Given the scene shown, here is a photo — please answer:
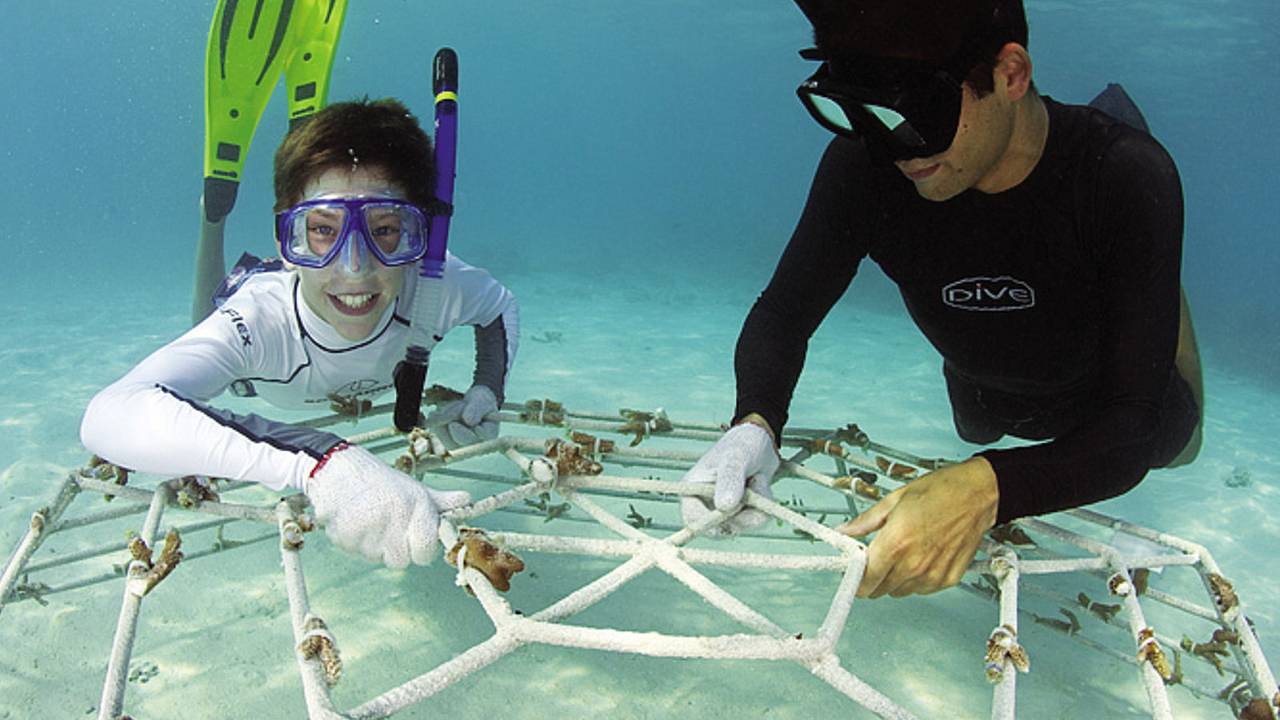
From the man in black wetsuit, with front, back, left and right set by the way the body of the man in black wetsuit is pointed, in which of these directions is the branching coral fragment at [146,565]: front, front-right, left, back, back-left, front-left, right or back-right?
front

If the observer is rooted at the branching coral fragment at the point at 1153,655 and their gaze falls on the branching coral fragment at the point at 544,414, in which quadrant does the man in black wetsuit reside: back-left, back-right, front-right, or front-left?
front-right

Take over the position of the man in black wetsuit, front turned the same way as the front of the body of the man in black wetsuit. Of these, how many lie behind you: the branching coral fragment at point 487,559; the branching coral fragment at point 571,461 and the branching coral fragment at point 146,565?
0

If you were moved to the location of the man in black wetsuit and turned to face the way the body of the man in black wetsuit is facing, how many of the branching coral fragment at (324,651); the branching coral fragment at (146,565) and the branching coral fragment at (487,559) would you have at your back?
0

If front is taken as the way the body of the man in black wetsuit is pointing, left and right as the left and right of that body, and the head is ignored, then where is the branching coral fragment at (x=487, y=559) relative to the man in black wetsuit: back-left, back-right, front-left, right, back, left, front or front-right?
front

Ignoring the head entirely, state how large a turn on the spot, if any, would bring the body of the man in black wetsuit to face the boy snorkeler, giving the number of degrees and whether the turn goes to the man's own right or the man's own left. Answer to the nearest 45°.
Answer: approximately 45° to the man's own right

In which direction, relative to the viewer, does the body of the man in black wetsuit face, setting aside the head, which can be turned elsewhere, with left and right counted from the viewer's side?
facing the viewer and to the left of the viewer

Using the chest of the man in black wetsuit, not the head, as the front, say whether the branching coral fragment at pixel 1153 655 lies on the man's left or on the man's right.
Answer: on the man's left

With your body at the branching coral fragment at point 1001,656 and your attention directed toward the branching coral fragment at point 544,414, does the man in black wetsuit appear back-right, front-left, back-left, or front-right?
front-right

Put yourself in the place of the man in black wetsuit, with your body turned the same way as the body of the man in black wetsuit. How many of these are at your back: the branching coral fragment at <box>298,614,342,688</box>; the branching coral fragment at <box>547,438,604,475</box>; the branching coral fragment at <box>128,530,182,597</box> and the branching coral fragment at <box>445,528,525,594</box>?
0

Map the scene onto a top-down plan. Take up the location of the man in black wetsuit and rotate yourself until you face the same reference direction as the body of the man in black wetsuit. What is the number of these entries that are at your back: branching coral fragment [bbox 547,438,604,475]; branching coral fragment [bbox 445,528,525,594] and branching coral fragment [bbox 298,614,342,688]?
0

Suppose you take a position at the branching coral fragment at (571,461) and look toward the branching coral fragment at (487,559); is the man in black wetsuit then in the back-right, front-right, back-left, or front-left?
back-left

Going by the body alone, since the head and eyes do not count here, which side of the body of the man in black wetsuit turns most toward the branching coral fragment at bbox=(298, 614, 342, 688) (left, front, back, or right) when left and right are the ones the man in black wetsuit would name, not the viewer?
front
